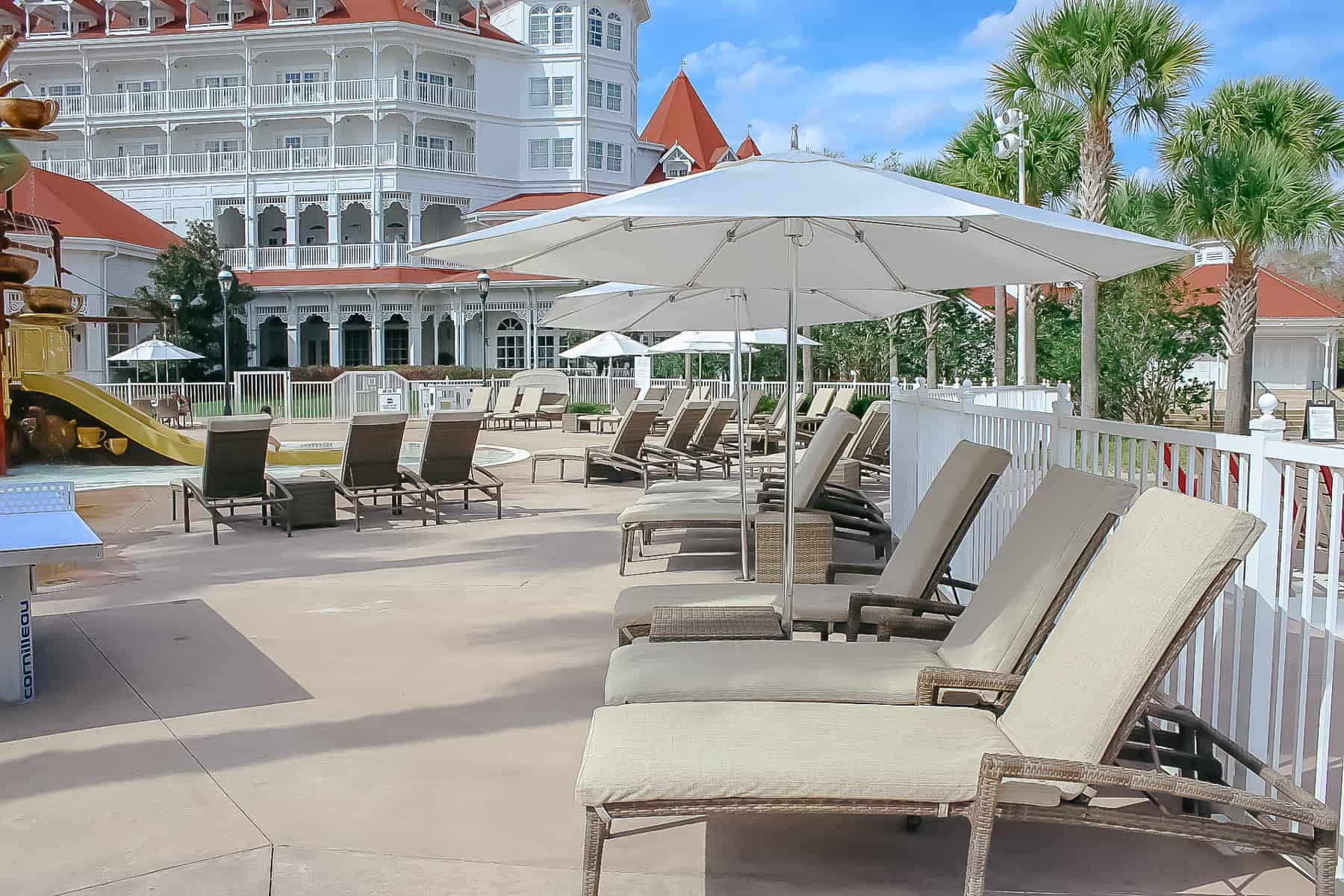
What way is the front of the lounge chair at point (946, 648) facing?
to the viewer's left

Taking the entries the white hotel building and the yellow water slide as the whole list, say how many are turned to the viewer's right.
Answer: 1

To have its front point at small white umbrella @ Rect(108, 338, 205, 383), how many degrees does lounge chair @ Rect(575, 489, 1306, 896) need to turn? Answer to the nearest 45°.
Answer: approximately 45° to its right

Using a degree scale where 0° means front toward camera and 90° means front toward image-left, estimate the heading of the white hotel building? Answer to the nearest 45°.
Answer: approximately 0°

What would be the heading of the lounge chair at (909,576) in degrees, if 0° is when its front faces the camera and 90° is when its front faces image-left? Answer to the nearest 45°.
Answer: approximately 90°

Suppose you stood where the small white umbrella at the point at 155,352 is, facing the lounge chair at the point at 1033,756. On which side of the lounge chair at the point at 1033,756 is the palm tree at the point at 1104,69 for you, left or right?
left

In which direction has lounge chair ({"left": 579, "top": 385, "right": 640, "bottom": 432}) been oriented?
to the viewer's left

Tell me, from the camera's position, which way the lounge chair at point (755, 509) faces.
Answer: facing to the left of the viewer

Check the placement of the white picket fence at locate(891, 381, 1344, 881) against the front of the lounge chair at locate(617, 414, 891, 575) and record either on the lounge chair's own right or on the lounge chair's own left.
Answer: on the lounge chair's own left

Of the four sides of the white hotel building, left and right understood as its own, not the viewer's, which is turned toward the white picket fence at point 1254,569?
front

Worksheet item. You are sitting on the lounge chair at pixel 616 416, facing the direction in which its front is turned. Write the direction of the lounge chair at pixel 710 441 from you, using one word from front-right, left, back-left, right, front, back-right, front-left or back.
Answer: left

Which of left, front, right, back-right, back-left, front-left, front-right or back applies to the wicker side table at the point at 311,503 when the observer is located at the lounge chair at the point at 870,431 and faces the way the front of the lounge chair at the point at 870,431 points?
front-left

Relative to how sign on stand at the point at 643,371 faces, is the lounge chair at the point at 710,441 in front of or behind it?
in front

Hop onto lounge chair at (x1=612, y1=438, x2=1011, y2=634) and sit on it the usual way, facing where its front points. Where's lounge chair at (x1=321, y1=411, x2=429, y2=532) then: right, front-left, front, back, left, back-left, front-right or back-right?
front-right

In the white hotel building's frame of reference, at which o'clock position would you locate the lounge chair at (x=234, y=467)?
The lounge chair is roughly at 12 o'clock from the white hotel building.
